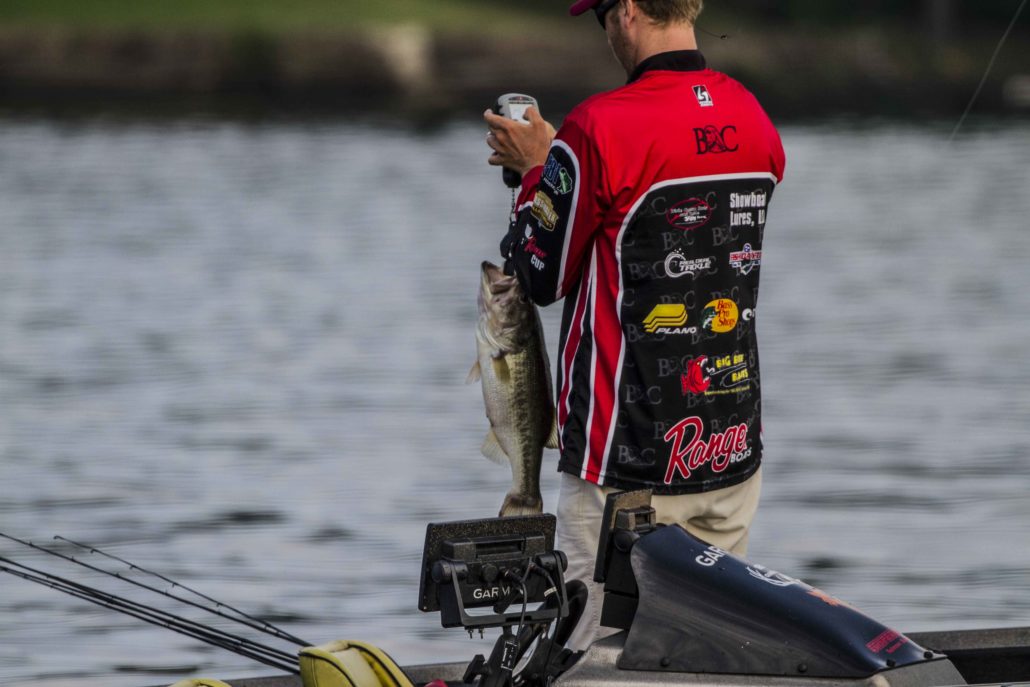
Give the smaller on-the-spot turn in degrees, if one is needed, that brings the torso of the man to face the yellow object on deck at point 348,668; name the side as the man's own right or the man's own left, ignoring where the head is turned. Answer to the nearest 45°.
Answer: approximately 90° to the man's own left

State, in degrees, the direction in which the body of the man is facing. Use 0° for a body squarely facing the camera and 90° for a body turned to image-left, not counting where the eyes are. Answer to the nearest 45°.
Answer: approximately 135°

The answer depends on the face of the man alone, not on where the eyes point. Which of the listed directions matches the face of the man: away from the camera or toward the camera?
away from the camera

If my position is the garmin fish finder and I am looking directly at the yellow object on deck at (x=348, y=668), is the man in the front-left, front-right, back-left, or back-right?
back-right
